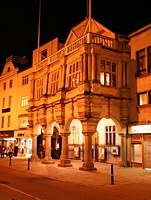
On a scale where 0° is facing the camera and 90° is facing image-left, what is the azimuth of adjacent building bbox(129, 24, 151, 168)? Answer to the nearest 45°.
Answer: approximately 45°

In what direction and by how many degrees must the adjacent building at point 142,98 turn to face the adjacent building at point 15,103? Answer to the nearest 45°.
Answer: approximately 90° to its right

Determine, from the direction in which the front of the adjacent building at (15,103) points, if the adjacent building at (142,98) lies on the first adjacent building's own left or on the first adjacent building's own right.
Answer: on the first adjacent building's own left
